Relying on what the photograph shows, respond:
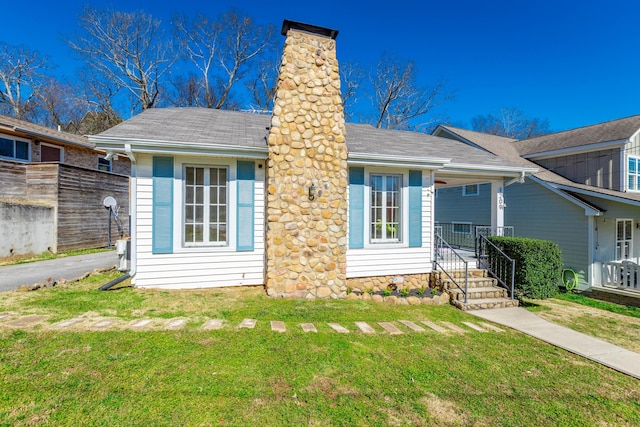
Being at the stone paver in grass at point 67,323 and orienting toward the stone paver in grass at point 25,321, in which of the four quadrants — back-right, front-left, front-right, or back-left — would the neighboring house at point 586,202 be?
back-right

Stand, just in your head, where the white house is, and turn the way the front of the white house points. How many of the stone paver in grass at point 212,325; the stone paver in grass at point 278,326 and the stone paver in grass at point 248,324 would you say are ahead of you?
3

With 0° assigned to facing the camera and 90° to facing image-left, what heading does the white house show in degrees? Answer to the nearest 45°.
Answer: approximately 0°

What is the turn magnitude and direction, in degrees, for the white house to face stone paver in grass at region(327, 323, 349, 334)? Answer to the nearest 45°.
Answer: approximately 45° to its left

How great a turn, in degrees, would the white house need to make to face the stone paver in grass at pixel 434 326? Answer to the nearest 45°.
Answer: approximately 45° to its left

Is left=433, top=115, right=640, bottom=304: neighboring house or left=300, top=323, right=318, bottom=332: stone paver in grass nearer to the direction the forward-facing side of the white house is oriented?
the stone paver in grass

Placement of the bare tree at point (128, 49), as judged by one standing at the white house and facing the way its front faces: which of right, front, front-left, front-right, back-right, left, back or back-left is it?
back-right

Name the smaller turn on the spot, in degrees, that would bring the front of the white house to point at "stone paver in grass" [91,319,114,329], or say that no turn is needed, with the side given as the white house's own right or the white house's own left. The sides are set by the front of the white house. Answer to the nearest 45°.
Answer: approximately 45° to the white house's own right

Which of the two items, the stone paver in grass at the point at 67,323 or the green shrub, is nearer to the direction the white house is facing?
the stone paver in grass

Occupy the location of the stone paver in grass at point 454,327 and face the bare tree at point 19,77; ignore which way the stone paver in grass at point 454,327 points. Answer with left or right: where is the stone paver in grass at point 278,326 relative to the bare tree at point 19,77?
left

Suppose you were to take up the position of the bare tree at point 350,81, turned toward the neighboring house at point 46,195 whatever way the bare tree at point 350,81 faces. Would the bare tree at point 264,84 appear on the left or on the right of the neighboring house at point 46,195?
right

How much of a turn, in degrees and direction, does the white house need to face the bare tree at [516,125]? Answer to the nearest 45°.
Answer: approximately 135° to its left

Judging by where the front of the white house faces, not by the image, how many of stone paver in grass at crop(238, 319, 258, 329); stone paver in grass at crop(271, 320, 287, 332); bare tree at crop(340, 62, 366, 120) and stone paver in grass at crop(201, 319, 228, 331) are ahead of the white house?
3

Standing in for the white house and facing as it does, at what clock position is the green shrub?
The green shrub is roughly at 9 o'clock from the white house.
